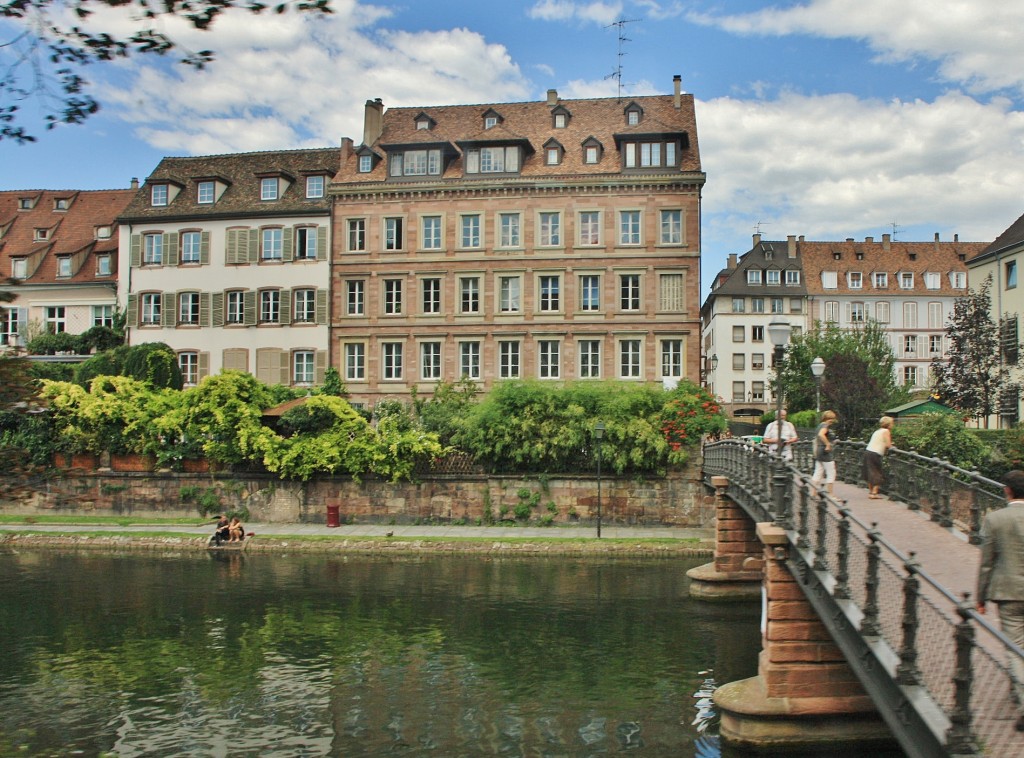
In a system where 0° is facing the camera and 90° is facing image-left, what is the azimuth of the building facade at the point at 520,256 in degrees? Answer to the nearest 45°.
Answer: approximately 0°

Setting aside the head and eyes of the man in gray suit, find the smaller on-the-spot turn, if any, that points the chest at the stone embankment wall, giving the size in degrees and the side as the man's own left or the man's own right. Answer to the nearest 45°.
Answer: approximately 45° to the man's own left

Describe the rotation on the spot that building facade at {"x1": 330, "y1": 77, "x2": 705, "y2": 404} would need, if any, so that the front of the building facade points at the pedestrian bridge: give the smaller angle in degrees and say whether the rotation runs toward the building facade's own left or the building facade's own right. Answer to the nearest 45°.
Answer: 0° — it already faces it

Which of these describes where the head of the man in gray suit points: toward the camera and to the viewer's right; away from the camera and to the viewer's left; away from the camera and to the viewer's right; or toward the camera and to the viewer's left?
away from the camera and to the viewer's left

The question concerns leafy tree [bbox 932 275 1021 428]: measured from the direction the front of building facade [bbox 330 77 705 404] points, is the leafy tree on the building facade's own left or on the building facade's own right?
on the building facade's own left

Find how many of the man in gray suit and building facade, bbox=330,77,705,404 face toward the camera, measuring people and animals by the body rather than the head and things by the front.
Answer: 1

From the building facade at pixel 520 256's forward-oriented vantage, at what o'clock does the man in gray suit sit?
The man in gray suit is roughly at 12 o'clock from the building facade.

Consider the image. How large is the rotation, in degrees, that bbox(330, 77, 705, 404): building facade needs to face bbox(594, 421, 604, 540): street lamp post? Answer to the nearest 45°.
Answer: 0° — it already faces it

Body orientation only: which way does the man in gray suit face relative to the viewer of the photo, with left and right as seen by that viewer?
facing away from the viewer

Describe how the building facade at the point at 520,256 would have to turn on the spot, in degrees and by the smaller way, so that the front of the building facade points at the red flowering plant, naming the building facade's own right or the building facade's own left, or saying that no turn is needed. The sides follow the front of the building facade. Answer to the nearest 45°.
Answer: approximately 45° to the building facade's own left
